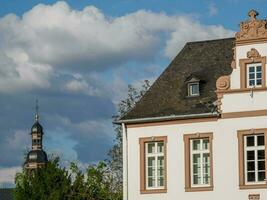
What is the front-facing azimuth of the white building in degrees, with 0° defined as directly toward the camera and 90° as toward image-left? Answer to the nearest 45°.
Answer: approximately 0°
